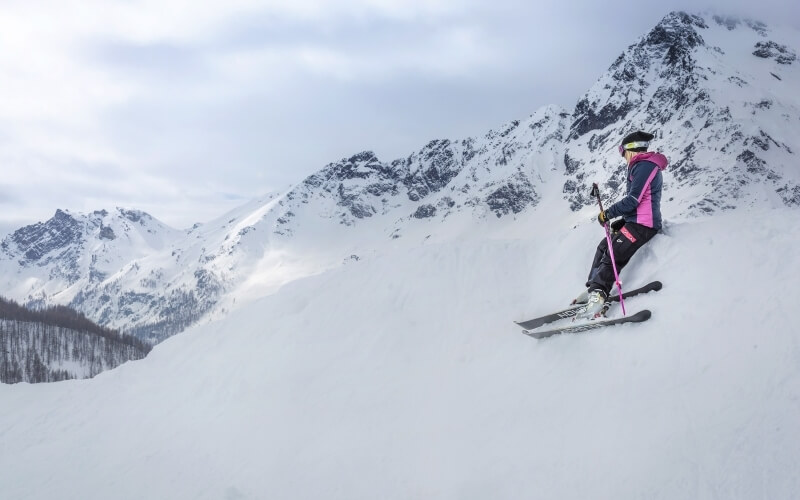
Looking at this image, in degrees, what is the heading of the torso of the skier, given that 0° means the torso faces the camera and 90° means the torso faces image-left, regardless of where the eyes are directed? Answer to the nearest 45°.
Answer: approximately 90°
